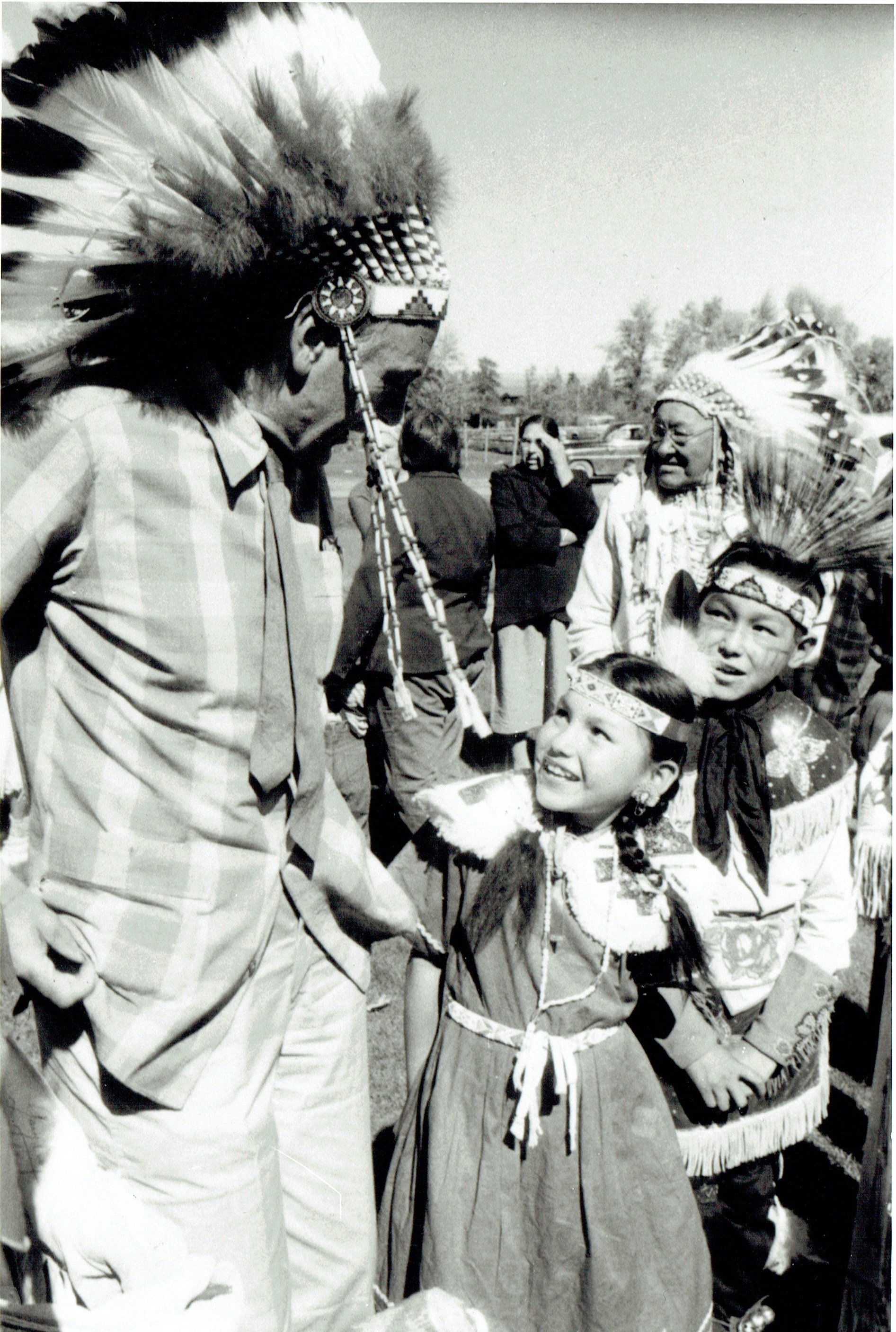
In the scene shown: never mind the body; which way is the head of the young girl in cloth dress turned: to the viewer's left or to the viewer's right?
to the viewer's left

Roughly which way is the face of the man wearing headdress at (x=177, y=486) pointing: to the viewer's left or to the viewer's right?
to the viewer's right

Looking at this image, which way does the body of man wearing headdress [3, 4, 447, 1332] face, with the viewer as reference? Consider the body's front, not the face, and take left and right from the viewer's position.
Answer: facing the viewer and to the right of the viewer

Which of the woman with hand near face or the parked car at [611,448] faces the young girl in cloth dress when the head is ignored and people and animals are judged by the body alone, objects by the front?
the woman with hand near face

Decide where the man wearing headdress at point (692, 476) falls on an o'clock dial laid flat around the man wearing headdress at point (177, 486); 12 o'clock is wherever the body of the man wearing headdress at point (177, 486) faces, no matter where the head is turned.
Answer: the man wearing headdress at point (692, 476) is roughly at 9 o'clock from the man wearing headdress at point (177, 486).

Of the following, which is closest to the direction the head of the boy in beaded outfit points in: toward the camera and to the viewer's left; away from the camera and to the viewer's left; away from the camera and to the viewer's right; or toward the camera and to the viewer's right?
toward the camera and to the viewer's left

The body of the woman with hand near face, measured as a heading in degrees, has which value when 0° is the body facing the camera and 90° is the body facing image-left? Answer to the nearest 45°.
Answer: approximately 0°
